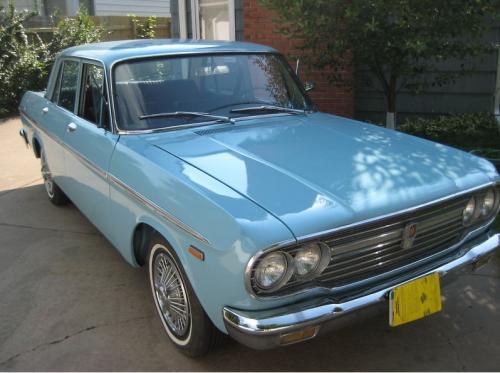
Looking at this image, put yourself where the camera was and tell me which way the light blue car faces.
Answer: facing the viewer and to the right of the viewer
